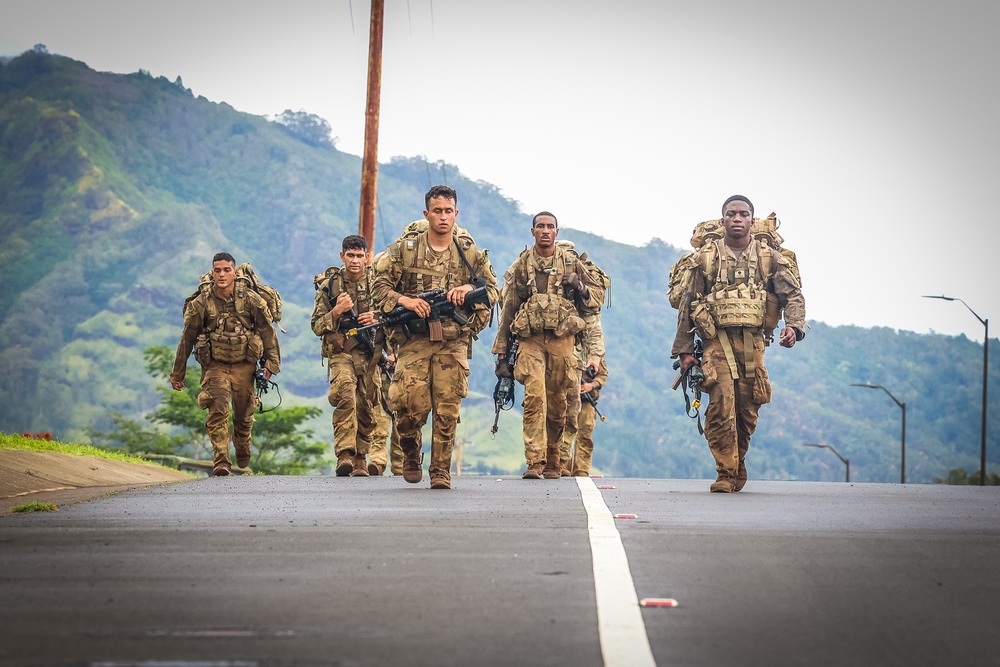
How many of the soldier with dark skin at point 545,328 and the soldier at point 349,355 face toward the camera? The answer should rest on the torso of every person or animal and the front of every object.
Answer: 2

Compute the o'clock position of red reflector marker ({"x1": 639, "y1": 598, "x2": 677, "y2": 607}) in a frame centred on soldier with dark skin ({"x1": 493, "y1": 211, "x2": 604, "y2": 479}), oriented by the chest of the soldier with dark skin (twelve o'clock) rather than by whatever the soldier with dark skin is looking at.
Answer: The red reflector marker is roughly at 12 o'clock from the soldier with dark skin.

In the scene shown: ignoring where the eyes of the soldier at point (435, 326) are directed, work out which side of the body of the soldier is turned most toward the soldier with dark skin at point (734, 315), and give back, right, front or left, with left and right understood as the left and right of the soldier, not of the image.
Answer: left

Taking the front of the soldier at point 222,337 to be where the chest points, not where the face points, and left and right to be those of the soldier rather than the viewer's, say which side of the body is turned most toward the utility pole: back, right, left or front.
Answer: back

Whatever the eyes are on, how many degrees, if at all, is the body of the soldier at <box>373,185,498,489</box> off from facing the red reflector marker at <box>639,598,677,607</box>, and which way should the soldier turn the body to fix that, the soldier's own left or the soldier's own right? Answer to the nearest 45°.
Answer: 0° — they already face it

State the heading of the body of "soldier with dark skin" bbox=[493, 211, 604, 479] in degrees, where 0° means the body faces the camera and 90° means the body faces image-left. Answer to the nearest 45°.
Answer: approximately 0°

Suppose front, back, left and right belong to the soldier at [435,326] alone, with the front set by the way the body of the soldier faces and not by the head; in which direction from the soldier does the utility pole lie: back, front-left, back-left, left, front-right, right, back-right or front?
back

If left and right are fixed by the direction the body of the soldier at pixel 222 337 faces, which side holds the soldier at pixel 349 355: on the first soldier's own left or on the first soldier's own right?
on the first soldier's own left
